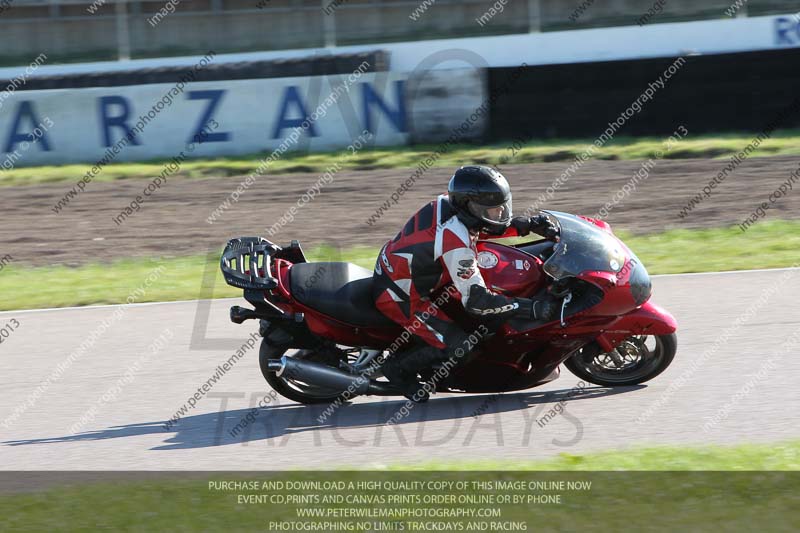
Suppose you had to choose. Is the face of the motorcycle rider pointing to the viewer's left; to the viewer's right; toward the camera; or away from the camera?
to the viewer's right

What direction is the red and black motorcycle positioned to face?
to the viewer's right

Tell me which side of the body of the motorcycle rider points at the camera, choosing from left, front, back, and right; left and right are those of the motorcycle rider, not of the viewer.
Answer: right

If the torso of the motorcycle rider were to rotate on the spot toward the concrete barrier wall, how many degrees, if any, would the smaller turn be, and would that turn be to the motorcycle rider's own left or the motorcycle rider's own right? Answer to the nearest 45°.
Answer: approximately 90° to the motorcycle rider's own left

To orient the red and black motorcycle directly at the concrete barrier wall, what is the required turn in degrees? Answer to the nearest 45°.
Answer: approximately 90° to its left

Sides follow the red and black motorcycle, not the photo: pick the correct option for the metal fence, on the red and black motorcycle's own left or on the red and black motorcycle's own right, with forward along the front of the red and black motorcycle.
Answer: on the red and black motorcycle's own left

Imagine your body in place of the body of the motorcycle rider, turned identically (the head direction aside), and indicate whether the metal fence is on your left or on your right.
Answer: on your left
